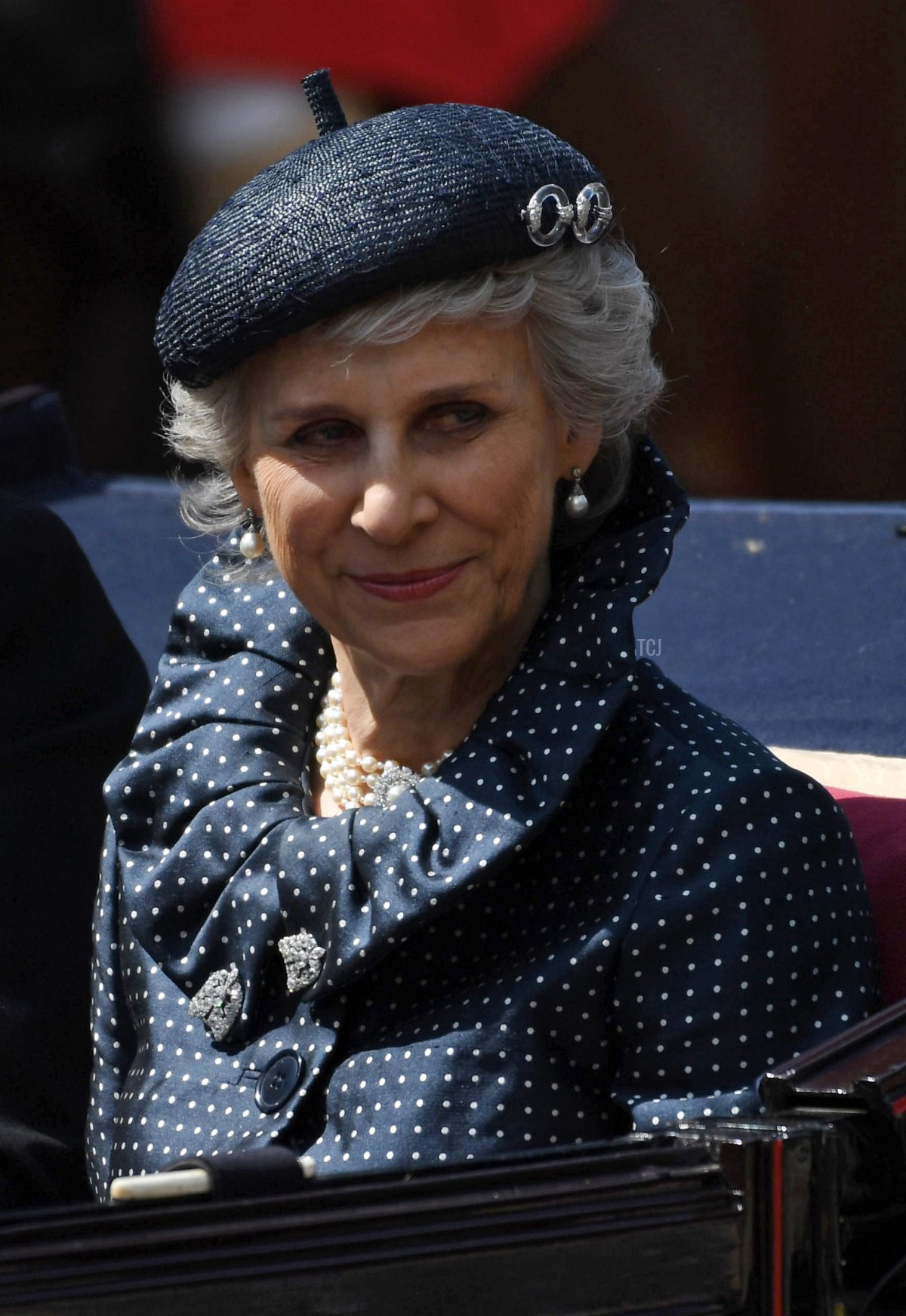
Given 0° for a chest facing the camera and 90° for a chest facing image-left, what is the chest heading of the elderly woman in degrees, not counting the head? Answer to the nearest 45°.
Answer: approximately 45°
